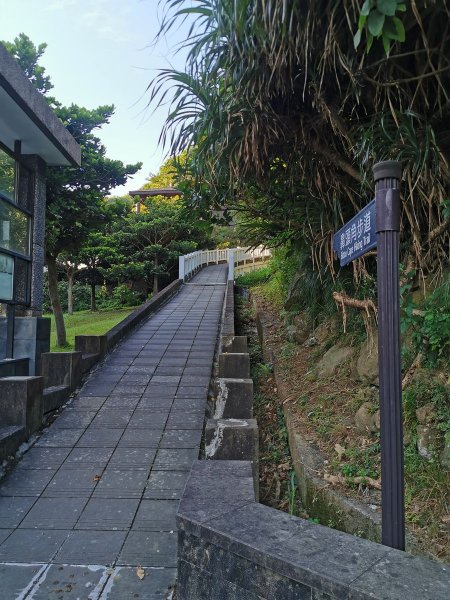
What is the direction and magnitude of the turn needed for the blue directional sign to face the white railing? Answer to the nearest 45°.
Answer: approximately 135° to its right

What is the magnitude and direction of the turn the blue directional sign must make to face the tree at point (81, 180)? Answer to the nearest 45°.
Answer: approximately 90° to its right

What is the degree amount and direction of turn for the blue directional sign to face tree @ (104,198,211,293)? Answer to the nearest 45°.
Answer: approximately 90° to its right

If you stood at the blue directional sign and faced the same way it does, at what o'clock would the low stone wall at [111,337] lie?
The low stone wall is roughly at 3 o'clock from the blue directional sign.

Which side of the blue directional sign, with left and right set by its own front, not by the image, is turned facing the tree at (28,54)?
right

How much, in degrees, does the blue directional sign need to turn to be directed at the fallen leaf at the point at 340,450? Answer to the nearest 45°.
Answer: approximately 135° to its right

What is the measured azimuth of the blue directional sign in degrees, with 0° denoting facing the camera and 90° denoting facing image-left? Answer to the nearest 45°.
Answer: approximately 45°
